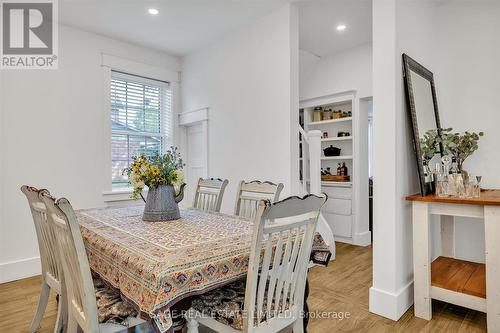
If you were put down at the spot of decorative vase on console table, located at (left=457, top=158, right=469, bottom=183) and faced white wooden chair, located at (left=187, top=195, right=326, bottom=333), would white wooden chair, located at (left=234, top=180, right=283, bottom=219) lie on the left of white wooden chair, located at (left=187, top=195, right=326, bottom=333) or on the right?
right

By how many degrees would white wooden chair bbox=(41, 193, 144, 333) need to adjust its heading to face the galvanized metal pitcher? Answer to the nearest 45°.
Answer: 0° — it already faces it

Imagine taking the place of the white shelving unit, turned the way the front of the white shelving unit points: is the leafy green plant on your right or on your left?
on your left

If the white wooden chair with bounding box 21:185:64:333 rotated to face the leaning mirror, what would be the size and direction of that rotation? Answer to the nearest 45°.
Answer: approximately 45° to its right

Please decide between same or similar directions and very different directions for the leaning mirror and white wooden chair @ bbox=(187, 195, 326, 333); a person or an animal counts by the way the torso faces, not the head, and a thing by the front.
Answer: very different directions

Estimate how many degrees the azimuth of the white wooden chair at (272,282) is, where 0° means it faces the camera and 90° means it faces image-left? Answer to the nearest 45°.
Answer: approximately 135°

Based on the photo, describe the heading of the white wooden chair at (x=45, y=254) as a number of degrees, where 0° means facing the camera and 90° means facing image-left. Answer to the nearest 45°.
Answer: approximately 225°

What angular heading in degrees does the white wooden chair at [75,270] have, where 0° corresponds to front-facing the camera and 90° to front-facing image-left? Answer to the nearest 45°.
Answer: approximately 225°

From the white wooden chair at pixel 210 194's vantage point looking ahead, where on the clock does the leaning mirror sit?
The leaning mirror is roughly at 8 o'clock from the white wooden chair.

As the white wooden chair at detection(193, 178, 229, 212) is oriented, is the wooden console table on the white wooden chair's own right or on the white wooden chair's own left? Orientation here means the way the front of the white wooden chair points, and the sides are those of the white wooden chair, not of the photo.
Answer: on the white wooden chair's own left

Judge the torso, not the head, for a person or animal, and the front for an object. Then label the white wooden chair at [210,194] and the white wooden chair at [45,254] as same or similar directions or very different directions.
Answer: very different directions

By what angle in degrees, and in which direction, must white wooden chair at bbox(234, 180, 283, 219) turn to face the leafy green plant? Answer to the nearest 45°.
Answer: approximately 135° to its left
